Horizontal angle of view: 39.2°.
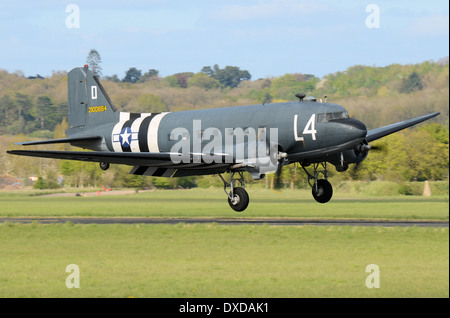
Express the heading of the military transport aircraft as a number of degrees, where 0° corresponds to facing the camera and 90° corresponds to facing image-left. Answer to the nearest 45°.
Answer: approximately 315°
